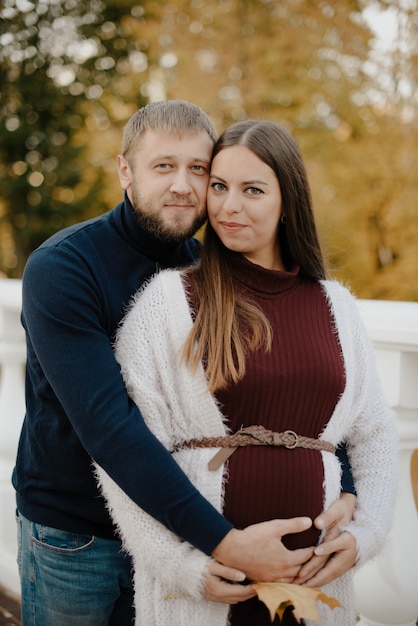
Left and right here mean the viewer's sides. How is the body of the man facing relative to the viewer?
facing the viewer and to the right of the viewer

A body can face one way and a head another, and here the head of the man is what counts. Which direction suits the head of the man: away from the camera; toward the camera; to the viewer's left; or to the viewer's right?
toward the camera

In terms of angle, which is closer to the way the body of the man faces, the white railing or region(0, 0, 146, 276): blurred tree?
the white railing

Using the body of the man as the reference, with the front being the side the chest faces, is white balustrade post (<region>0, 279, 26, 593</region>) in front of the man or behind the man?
behind

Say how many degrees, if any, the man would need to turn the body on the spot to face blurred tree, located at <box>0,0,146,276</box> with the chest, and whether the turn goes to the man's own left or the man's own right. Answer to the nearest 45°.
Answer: approximately 135° to the man's own left
